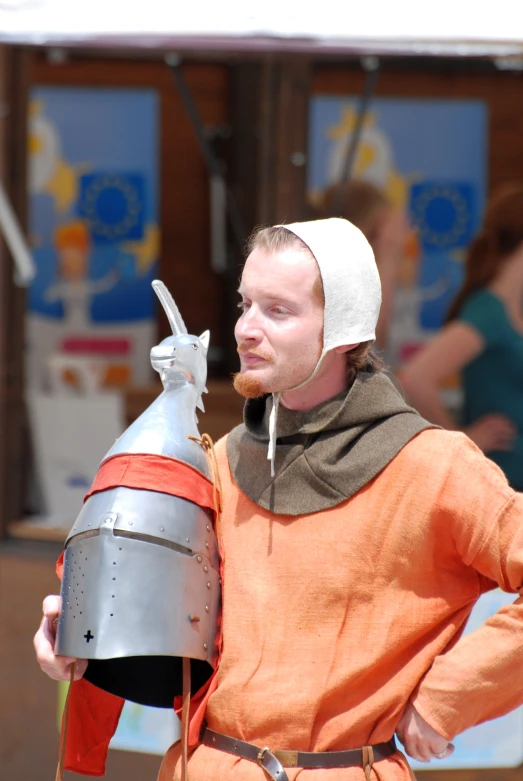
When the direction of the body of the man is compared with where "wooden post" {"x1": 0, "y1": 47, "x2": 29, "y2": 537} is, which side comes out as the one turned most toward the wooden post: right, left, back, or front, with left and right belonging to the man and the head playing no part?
right

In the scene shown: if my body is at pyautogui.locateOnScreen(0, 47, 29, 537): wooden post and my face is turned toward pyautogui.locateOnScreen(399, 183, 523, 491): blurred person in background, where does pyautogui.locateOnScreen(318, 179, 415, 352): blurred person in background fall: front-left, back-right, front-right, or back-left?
front-left

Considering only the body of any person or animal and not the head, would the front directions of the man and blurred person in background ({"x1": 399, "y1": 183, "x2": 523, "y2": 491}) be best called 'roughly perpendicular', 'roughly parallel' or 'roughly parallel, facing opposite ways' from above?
roughly perpendicular

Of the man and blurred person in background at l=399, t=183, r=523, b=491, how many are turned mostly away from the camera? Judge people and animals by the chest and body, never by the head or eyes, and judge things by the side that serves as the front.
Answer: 0

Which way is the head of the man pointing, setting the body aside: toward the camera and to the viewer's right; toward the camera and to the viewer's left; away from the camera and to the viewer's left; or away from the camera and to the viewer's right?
toward the camera and to the viewer's left
